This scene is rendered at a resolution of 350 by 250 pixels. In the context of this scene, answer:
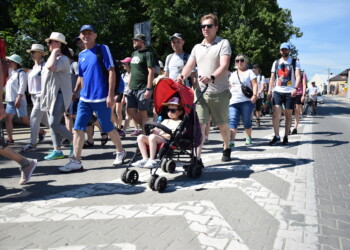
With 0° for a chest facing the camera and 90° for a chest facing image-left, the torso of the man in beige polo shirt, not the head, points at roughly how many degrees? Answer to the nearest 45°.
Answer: approximately 45°

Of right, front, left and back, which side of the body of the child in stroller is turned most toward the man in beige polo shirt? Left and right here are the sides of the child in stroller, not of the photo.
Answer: back

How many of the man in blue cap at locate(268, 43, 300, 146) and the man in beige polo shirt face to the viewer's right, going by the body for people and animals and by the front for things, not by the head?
0

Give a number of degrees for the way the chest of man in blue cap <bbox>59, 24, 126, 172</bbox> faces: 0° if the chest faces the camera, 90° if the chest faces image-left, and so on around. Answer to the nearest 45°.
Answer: approximately 45°

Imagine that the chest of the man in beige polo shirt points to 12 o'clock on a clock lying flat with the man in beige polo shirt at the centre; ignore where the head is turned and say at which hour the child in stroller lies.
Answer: The child in stroller is roughly at 12 o'clock from the man in beige polo shirt.

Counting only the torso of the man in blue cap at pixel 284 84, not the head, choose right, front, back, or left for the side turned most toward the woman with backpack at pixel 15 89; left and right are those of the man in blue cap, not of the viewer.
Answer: right

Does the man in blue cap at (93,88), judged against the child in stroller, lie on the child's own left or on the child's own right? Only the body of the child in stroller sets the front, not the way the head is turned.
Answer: on the child's own right

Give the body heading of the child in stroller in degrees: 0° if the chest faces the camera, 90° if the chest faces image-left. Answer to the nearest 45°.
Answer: approximately 45°

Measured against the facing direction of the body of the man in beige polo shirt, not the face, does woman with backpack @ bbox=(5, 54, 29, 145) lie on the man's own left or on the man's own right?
on the man's own right

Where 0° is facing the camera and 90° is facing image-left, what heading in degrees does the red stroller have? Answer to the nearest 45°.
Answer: approximately 45°
